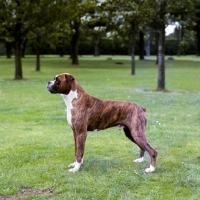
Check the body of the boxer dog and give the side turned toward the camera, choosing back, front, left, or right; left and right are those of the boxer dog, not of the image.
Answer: left

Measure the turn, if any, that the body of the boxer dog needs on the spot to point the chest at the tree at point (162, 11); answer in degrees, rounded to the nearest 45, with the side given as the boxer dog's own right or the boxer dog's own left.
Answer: approximately 90° to the boxer dog's own right

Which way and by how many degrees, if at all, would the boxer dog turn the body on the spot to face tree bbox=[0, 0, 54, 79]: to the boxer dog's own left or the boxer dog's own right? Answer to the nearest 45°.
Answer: approximately 90° to the boxer dog's own right

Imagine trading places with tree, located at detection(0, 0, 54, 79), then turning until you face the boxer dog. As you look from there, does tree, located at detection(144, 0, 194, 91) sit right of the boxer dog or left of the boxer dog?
left
